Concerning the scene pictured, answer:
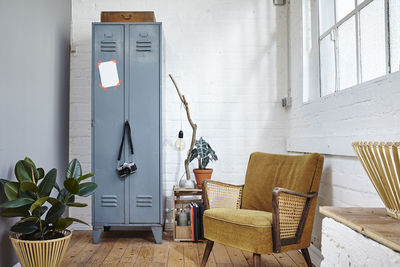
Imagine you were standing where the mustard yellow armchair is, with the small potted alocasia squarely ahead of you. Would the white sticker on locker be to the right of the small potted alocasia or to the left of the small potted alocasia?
left

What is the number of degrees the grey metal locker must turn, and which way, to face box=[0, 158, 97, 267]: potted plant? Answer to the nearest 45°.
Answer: approximately 45° to its right

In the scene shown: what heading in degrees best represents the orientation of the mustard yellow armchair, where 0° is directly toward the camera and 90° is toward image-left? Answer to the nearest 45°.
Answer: approximately 45°

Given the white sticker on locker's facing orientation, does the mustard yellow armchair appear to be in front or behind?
in front

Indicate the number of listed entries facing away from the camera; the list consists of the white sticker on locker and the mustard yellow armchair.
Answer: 0

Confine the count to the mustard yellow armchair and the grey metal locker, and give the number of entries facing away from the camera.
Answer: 0

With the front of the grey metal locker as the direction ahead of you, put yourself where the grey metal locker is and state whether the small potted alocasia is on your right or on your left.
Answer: on your left
